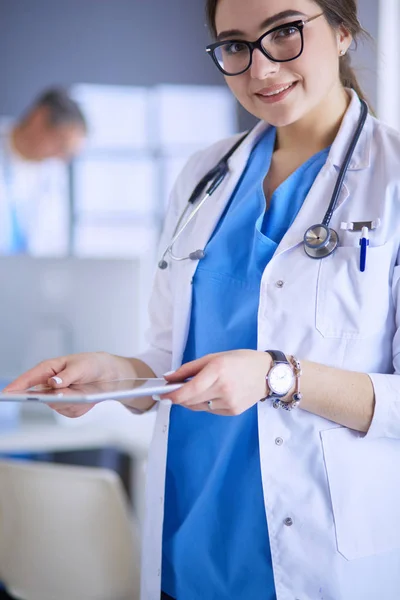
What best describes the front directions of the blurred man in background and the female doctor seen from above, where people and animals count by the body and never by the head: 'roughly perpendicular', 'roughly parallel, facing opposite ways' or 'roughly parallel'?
roughly perpendicular

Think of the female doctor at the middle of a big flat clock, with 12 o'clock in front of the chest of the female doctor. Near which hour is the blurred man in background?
The blurred man in background is roughly at 4 o'clock from the female doctor.

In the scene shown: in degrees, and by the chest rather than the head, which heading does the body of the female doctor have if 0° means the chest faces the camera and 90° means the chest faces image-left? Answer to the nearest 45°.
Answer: approximately 45°
